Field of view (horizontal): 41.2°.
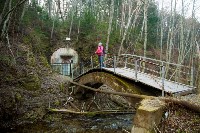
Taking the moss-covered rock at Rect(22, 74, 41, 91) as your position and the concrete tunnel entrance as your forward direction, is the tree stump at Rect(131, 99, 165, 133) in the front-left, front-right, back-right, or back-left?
back-right

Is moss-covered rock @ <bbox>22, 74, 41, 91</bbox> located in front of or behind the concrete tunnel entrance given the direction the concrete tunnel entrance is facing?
in front

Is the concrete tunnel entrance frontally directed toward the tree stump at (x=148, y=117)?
yes

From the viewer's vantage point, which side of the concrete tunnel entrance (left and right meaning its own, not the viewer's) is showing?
front
